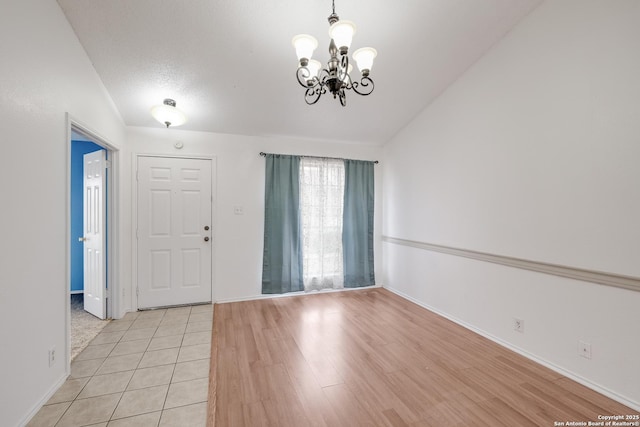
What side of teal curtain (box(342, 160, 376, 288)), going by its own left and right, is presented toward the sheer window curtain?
right

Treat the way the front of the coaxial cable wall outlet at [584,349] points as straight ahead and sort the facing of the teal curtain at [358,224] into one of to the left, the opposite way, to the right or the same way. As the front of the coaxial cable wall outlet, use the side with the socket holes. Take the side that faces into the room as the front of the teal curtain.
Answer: to the left

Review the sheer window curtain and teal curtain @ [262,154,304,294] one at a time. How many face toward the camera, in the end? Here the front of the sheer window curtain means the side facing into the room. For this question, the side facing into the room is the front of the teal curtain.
2

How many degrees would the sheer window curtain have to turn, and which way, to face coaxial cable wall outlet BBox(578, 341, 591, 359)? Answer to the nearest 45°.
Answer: approximately 45° to its left

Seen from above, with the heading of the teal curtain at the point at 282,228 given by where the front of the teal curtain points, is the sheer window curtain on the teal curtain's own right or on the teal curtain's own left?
on the teal curtain's own left

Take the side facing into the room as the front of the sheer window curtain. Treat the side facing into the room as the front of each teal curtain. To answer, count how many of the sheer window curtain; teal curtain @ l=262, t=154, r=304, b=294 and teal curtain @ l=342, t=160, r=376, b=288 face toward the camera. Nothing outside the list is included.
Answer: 3

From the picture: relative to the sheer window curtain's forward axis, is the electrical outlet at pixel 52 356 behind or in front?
in front

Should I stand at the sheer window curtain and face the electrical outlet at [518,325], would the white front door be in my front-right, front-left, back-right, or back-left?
back-right

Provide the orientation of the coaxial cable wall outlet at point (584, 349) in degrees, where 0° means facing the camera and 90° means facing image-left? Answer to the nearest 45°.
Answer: approximately 45°

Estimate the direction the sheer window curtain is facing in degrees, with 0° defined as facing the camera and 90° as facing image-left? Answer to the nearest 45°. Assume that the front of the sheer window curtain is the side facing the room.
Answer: approximately 0°

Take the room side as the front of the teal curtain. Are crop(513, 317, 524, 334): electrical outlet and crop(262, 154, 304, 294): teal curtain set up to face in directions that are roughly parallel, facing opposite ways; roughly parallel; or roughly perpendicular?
roughly perpendicular

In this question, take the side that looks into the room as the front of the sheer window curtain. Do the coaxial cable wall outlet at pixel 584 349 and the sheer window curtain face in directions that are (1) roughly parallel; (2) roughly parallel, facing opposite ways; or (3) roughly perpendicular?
roughly perpendicular

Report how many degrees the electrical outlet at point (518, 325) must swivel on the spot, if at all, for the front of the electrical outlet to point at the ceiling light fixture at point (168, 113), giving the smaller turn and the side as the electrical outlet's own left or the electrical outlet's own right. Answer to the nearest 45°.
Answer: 0° — it already faces it

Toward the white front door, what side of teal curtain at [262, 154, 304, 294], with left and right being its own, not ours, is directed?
right

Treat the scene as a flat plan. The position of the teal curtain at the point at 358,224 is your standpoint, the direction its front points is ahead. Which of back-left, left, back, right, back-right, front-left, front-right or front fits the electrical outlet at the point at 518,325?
front-left

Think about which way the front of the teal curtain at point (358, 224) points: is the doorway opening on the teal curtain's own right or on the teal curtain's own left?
on the teal curtain's own right

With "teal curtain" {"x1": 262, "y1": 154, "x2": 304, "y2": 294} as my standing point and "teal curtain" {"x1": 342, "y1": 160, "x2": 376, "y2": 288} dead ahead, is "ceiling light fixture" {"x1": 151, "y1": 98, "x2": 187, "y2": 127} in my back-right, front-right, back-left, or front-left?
back-right
